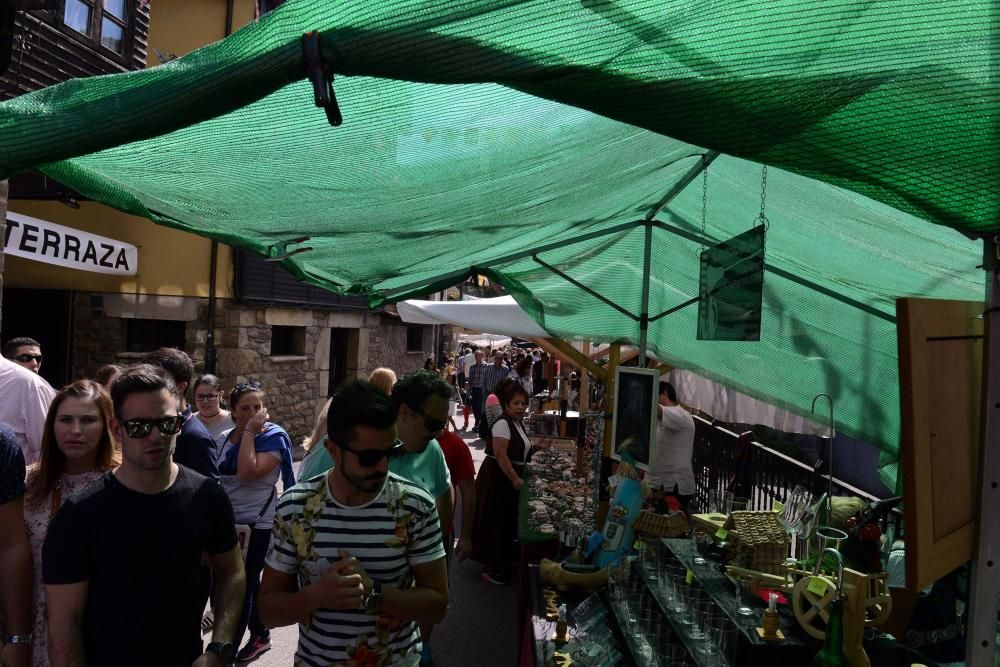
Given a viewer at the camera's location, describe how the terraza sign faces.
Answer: facing the viewer and to the right of the viewer

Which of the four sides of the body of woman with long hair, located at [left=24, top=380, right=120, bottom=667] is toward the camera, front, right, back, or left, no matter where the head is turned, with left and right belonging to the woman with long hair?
front

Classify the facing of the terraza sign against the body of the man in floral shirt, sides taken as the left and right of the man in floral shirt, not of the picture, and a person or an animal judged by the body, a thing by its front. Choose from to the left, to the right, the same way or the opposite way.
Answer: to the left

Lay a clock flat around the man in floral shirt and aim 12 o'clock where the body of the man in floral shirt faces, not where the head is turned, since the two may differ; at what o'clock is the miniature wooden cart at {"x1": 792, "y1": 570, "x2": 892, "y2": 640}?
The miniature wooden cart is roughly at 9 o'clock from the man in floral shirt.

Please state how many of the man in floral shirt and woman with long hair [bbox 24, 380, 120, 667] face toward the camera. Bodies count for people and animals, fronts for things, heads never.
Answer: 2

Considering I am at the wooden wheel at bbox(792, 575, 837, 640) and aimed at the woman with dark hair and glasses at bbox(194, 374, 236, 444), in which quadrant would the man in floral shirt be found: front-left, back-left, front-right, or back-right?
front-left

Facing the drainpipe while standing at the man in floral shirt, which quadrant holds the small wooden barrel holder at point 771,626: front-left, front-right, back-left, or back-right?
back-right

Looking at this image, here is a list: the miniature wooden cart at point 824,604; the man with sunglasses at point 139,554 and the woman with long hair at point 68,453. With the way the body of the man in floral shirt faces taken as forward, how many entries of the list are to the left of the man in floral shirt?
1

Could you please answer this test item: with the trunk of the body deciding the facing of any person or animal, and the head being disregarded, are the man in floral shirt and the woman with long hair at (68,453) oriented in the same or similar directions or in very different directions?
same or similar directions

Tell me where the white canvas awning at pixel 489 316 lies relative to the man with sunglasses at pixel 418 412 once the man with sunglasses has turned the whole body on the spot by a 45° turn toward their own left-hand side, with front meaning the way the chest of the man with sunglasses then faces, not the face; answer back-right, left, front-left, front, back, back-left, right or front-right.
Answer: left

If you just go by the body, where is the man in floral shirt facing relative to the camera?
toward the camera

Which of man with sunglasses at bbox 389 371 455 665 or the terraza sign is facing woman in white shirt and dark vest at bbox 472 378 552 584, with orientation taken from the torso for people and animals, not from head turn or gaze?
the terraza sign

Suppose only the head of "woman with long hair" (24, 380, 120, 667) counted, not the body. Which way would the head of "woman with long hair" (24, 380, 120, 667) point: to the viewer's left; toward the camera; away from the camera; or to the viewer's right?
toward the camera

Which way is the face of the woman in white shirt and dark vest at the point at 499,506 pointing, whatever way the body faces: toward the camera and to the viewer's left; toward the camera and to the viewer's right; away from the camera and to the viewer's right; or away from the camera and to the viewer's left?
toward the camera and to the viewer's right

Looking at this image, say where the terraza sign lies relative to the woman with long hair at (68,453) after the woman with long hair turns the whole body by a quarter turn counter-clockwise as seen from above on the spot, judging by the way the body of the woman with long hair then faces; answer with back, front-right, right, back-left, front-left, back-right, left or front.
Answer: left

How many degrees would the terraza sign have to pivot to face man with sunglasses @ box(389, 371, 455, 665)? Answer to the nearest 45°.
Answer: approximately 45° to its right
